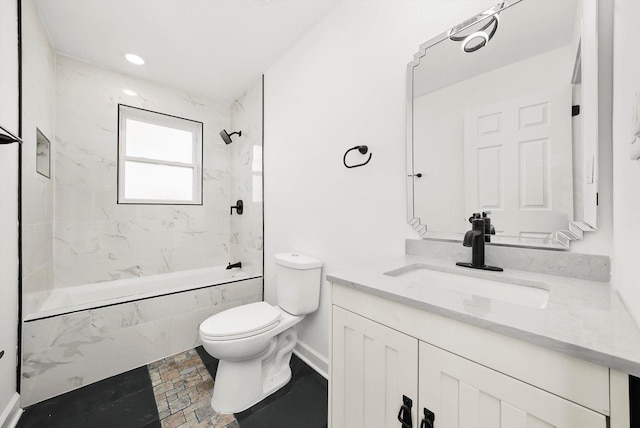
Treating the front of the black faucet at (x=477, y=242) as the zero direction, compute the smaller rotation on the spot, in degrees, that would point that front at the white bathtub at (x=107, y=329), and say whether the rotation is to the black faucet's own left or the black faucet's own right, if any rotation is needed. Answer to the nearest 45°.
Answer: approximately 45° to the black faucet's own right

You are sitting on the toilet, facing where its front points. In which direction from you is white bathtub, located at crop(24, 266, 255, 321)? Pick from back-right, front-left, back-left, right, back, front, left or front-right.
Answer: right

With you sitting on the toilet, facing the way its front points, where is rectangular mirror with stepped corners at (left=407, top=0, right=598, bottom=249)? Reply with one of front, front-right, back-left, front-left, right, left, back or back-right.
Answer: left

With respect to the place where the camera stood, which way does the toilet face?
facing the viewer and to the left of the viewer

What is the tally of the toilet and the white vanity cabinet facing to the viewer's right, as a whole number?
0

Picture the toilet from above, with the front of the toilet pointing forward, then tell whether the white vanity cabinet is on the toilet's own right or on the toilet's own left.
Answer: on the toilet's own left

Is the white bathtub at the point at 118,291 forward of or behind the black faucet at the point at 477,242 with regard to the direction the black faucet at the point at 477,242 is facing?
forward

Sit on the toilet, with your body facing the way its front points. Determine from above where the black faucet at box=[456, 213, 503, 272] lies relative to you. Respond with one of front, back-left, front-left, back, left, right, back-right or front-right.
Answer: left
